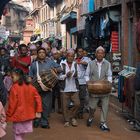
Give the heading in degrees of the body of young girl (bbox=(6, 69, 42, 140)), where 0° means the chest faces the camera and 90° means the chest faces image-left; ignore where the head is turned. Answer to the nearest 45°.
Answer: approximately 135°

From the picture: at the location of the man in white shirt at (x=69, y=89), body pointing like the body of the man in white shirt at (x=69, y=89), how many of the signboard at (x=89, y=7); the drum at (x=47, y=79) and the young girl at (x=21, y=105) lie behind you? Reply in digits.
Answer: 1

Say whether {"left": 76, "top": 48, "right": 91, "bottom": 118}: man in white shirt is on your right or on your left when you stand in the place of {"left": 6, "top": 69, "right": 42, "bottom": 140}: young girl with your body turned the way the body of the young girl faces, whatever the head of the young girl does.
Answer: on your right

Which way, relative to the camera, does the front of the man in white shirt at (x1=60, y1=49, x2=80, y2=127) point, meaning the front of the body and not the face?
toward the camera

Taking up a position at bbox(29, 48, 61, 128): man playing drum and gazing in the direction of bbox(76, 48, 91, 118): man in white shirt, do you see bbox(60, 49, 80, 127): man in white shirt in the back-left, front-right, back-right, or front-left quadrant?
front-right

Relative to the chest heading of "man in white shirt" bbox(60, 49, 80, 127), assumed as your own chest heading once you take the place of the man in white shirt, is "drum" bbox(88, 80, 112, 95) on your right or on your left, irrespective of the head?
on your left

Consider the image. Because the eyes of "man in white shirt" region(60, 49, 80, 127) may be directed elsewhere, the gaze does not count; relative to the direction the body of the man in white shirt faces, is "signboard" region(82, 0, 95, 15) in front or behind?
behind

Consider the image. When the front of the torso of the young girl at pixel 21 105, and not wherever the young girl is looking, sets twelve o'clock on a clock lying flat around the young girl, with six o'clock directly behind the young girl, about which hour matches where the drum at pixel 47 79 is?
The drum is roughly at 2 o'clock from the young girl.

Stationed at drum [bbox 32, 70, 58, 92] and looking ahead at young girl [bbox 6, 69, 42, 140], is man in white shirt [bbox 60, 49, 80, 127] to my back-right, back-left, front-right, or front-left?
back-left

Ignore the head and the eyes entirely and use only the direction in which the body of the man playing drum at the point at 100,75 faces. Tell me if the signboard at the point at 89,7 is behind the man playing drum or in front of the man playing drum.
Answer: behind

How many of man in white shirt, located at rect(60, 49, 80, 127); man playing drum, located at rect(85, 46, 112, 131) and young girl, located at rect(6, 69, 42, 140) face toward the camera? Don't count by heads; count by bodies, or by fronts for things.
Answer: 2

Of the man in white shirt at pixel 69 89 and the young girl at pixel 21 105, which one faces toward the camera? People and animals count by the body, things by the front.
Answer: the man in white shirt

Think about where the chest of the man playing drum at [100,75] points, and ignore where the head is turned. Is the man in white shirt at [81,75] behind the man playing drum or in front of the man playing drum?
behind

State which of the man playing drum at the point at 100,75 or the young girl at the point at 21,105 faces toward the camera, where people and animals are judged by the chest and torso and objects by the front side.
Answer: the man playing drum

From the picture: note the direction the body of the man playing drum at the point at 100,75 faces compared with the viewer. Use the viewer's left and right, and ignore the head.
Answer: facing the viewer
